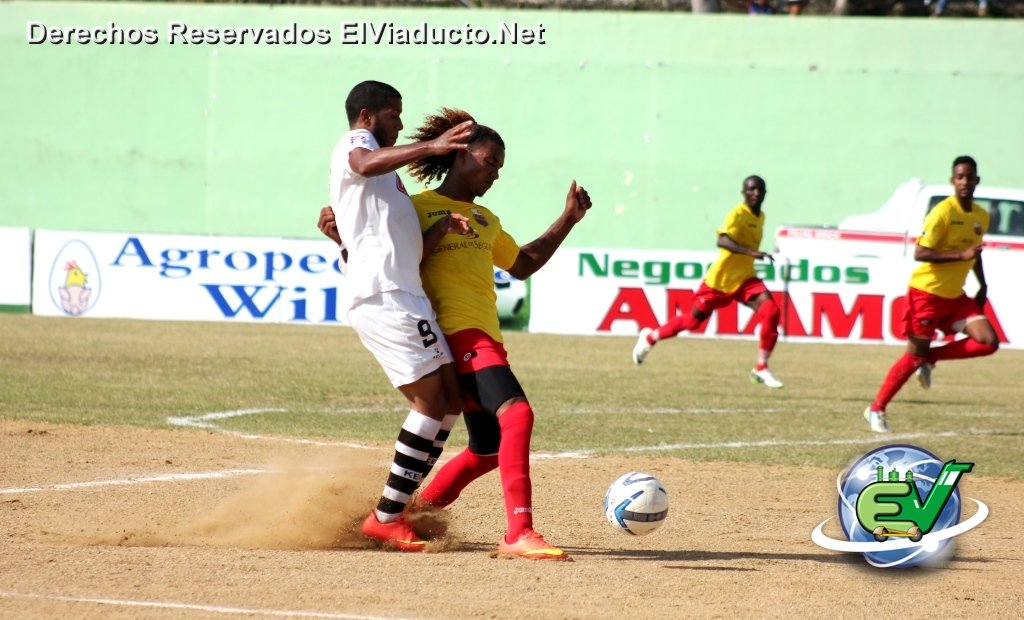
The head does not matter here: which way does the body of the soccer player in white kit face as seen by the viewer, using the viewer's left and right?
facing to the right of the viewer

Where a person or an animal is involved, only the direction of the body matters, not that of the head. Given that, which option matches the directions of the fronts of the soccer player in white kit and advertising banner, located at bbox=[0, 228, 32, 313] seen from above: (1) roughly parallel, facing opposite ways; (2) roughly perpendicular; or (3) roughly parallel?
roughly perpendicular

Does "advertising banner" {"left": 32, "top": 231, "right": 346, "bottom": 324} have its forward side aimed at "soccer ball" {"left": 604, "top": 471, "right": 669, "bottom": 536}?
yes

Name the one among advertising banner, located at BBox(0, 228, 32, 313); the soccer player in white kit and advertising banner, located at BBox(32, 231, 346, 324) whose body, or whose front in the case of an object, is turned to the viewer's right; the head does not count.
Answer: the soccer player in white kit

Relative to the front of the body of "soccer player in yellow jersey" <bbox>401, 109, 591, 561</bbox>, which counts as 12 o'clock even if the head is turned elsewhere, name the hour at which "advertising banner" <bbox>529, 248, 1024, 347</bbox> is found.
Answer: The advertising banner is roughly at 8 o'clock from the soccer player in yellow jersey.

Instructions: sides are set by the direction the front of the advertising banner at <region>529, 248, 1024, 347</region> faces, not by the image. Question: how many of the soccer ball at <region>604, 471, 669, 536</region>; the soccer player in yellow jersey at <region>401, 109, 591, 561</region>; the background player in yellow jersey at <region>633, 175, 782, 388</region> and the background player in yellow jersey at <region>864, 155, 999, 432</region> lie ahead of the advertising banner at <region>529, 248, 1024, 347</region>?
4

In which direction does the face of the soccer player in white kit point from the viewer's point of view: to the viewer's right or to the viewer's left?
to the viewer's right

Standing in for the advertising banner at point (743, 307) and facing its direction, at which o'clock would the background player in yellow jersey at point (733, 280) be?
The background player in yellow jersey is roughly at 12 o'clock from the advertising banner.

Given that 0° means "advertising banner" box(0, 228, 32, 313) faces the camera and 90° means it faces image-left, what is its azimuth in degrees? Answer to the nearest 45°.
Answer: approximately 0°

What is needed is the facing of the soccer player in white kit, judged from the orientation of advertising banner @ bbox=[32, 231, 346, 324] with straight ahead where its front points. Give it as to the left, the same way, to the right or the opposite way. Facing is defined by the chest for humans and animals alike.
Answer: to the left

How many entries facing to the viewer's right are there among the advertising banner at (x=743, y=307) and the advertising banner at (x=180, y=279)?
0

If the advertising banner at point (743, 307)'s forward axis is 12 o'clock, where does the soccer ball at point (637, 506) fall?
The soccer ball is roughly at 12 o'clock from the advertising banner.

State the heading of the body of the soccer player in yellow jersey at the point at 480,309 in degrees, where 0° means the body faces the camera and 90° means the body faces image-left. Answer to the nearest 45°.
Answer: approximately 315°
